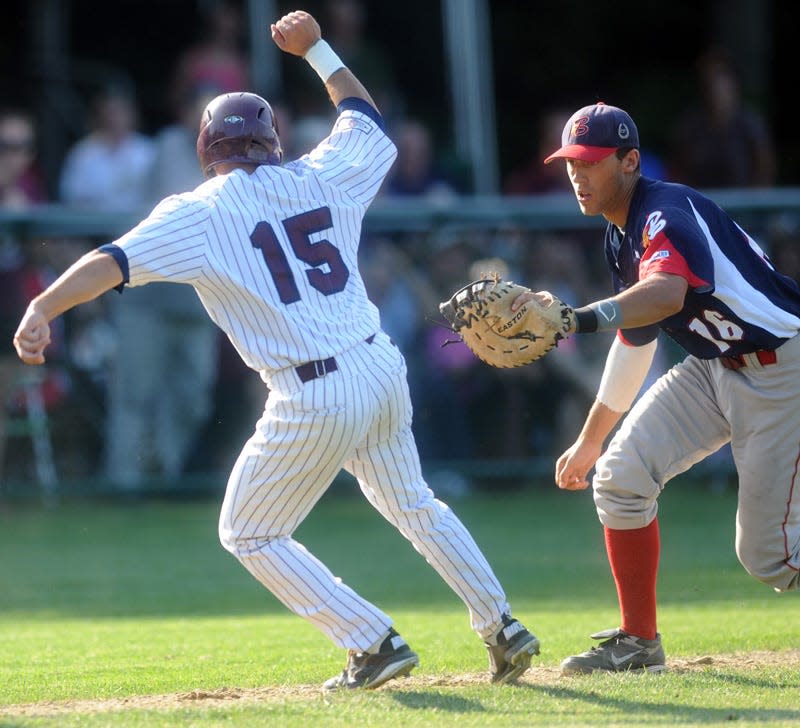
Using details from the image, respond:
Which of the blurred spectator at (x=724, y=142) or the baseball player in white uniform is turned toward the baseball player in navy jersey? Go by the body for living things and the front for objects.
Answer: the blurred spectator

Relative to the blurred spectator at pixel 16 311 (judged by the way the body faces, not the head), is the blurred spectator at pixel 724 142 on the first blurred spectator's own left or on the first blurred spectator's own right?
on the first blurred spectator's own left

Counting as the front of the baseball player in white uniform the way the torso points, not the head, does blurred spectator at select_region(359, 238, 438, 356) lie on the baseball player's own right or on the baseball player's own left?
on the baseball player's own right

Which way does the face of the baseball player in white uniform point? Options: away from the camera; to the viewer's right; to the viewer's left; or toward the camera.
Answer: away from the camera

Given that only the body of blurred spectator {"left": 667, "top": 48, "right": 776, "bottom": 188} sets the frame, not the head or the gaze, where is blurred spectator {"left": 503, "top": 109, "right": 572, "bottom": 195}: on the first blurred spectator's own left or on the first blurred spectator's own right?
on the first blurred spectator's own right

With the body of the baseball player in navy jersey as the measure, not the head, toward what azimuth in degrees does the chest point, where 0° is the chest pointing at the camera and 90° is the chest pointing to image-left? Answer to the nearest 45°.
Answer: approximately 45°
